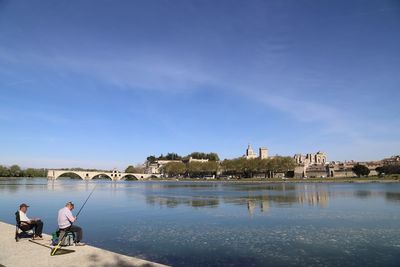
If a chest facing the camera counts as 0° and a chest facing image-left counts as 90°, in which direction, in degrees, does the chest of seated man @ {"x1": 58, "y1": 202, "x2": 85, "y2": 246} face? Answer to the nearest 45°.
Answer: approximately 270°

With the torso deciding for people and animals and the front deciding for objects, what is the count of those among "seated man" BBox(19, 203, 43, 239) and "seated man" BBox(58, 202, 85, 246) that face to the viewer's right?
2

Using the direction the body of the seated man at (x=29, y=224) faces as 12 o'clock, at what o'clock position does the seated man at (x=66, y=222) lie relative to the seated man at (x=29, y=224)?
the seated man at (x=66, y=222) is roughly at 2 o'clock from the seated man at (x=29, y=224).

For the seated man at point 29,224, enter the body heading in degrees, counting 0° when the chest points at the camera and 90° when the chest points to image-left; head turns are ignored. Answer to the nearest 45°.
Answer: approximately 270°

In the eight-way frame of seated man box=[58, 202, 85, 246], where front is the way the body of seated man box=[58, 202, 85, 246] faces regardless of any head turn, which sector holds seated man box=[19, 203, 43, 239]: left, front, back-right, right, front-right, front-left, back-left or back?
back-left
